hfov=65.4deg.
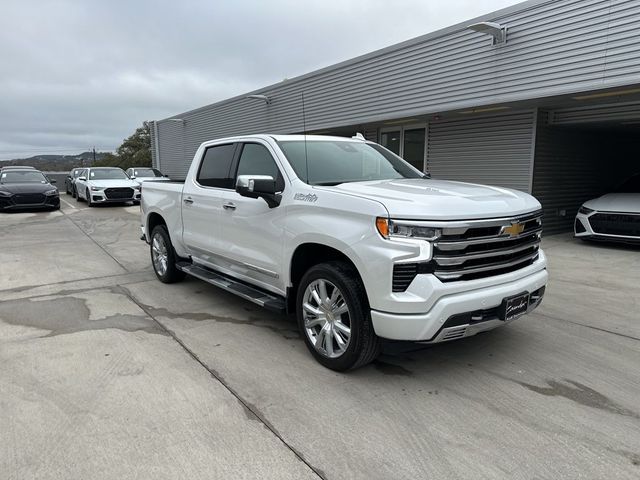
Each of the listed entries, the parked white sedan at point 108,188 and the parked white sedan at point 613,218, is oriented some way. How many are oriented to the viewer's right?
0

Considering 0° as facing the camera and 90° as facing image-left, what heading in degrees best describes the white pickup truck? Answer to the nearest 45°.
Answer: approximately 315°

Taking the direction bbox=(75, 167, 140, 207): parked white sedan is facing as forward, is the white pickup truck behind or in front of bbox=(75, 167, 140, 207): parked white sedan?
in front

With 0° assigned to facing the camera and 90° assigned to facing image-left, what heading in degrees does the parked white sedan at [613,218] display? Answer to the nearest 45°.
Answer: approximately 45°

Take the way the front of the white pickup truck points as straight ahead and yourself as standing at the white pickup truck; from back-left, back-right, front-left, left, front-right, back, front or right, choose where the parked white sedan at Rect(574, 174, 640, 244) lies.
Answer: left

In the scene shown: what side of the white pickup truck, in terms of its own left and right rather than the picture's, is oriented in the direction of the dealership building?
left

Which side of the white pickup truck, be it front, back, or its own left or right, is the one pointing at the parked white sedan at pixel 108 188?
back

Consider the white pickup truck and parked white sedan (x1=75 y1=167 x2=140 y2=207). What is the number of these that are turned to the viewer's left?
0
